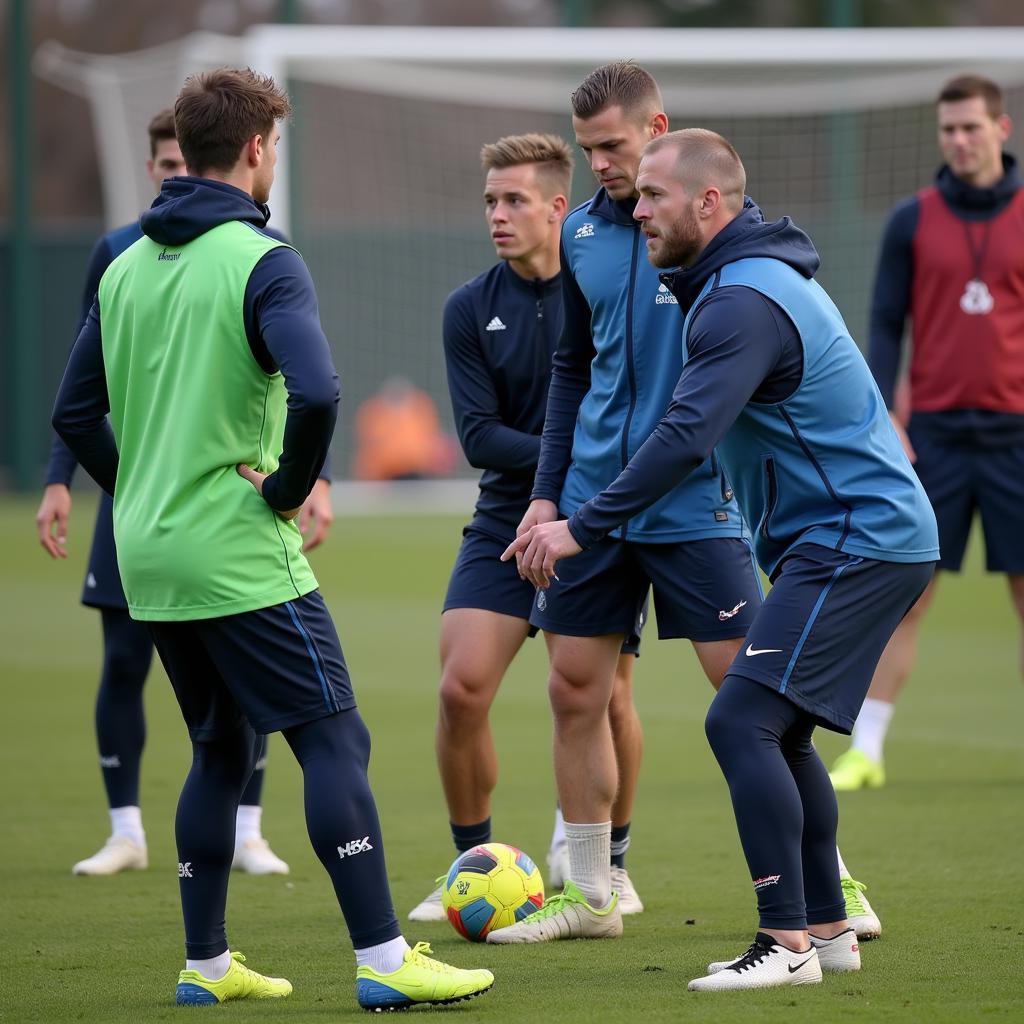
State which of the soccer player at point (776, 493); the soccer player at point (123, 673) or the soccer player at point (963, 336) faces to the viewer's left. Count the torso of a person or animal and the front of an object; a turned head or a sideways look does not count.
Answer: the soccer player at point (776, 493)

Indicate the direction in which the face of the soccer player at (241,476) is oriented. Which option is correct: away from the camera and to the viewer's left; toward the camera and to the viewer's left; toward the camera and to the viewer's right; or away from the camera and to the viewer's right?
away from the camera and to the viewer's right

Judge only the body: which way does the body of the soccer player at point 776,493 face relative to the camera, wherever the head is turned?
to the viewer's left

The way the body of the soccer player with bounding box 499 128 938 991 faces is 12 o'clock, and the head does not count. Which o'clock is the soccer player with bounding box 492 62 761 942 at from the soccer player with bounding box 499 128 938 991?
the soccer player with bounding box 492 62 761 942 is roughly at 2 o'clock from the soccer player with bounding box 499 128 938 991.

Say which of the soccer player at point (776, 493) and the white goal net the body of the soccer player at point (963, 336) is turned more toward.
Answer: the soccer player

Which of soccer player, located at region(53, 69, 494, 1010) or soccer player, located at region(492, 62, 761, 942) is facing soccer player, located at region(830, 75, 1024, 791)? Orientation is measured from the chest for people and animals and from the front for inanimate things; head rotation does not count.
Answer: soccer player, located at region(53, 69, 494, 1010)

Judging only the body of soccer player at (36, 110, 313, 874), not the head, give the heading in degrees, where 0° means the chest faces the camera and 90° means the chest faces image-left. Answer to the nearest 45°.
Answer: approximately 0°

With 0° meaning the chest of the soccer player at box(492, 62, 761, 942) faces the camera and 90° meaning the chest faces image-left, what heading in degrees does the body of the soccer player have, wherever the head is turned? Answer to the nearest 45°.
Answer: approximately 45°

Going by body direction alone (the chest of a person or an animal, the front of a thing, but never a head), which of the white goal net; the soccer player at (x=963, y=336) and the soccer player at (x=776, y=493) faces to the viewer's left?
the soccer player at (x=776, y=493)

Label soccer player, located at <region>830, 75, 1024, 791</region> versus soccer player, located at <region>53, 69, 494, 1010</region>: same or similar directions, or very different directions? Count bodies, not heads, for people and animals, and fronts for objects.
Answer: very different directions
